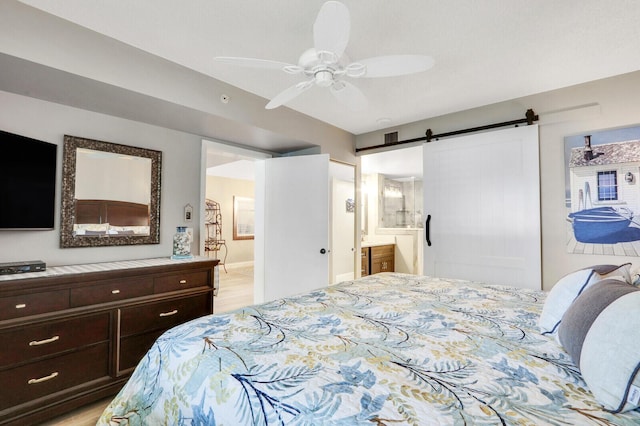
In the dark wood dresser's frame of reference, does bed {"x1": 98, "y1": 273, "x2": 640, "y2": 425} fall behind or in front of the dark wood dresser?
in front

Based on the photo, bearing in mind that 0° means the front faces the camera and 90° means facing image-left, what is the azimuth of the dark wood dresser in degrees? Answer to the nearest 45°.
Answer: approximately 315°

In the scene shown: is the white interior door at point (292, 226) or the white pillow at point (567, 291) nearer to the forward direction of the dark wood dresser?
the white pillow

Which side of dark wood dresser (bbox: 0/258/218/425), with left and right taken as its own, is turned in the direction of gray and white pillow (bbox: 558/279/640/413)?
front

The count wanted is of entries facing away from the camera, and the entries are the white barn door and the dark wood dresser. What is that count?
0

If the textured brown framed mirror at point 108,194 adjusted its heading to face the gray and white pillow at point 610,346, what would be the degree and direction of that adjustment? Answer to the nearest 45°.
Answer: approximately 45° to its right

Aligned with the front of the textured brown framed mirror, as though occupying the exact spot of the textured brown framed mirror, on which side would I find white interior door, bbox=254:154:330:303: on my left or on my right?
on my left

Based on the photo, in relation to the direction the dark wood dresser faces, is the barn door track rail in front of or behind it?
in front

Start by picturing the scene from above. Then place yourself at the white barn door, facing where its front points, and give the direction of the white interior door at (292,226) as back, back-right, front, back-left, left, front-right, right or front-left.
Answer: front-right

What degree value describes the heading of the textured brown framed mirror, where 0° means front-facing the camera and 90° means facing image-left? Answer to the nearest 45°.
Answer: approximately 315°

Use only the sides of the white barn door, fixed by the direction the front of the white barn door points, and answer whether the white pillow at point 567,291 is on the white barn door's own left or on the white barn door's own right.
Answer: on the white barn door's own left

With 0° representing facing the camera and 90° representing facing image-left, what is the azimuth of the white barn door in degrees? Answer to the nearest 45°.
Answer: approximately 45°

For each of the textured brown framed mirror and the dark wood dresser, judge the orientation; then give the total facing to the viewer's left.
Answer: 0
